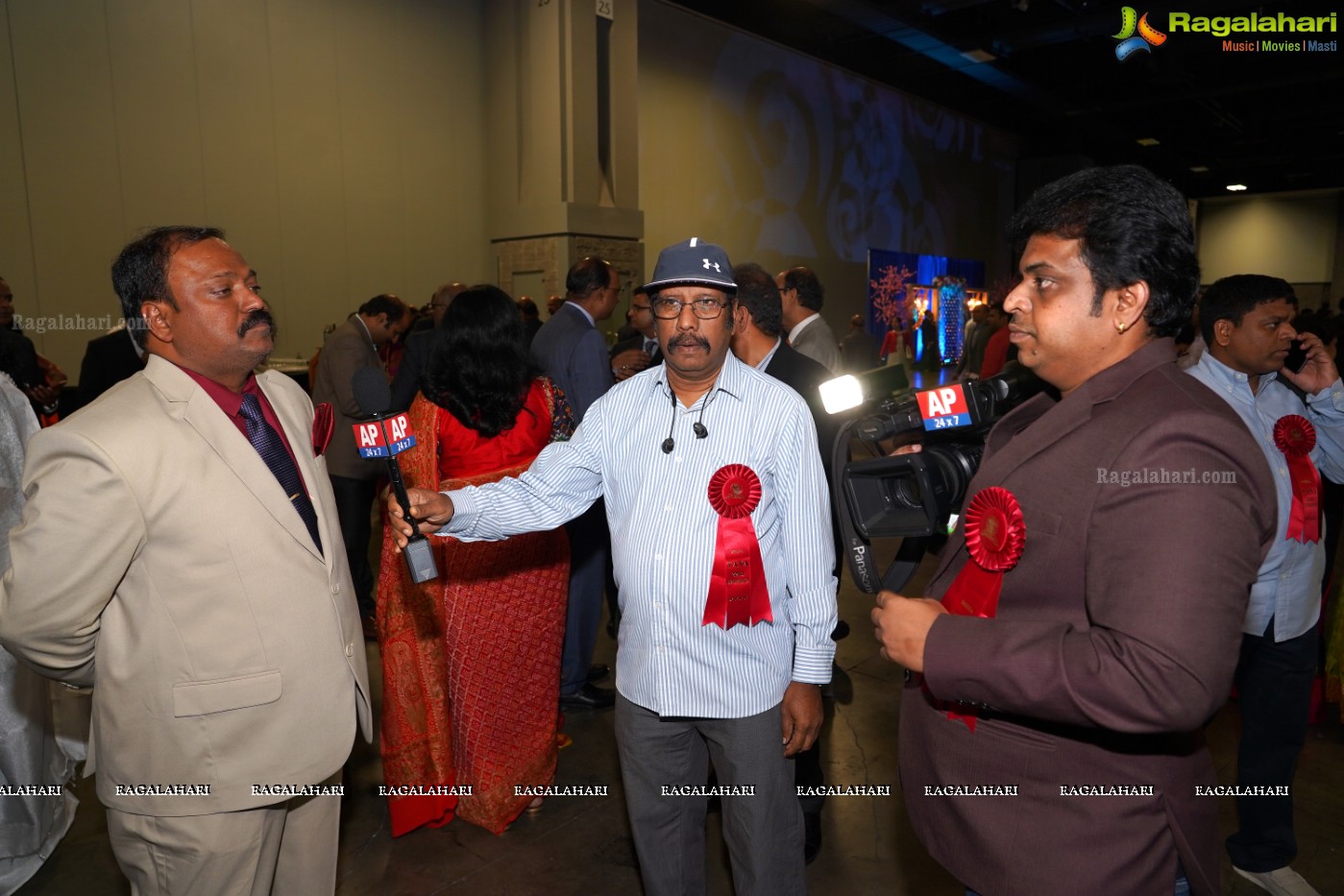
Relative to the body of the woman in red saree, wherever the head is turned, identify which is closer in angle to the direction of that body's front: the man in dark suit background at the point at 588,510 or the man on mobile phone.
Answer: the man in dark suit background

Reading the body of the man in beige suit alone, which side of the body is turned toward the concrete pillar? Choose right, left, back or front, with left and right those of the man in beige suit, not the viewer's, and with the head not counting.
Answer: left

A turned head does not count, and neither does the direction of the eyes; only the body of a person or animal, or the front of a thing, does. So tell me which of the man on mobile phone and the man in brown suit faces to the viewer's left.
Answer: the man in brown suit

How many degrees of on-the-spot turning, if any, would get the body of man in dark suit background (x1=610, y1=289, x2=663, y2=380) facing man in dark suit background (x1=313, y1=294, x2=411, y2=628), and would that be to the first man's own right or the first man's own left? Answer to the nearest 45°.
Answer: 0° — they already face them

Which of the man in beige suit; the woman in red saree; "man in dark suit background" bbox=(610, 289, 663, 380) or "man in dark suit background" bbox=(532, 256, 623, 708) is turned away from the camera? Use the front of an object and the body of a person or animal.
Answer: the woman in red saree

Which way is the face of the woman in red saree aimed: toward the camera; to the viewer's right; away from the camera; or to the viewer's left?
away from the camera

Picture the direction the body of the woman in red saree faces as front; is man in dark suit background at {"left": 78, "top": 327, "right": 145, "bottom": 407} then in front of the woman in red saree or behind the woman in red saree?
in front

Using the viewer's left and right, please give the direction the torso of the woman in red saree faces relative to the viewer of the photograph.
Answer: facing away from the viewer

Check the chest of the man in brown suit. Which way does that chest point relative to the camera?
to the viewer's left

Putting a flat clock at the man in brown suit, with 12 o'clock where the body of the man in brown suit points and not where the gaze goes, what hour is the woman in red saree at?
The woman in red saree is roughly at 1 o'clock from the man in brown suit.

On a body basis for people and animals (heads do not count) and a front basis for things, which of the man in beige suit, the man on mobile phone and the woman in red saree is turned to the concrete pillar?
the woman in red saree
